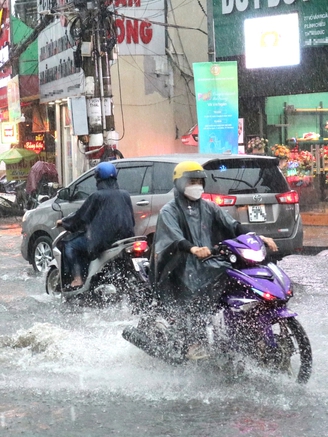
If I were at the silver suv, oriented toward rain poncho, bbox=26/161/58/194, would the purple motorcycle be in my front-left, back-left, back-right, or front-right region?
back-left

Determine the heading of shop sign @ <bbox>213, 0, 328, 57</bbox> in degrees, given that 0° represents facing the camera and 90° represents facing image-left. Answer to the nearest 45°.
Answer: approximately 0°

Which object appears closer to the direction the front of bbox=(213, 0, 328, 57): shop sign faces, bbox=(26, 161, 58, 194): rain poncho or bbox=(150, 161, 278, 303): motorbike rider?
the motorbike rider

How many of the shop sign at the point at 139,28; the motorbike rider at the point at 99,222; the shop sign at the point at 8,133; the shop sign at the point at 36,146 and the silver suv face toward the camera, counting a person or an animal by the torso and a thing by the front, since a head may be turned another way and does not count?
3

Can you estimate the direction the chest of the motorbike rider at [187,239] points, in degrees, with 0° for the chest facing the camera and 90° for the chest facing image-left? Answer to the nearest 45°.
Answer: approximately 315°

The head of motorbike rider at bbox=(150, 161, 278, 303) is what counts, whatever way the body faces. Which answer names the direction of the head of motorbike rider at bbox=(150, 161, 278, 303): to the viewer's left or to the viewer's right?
to the viewer's right

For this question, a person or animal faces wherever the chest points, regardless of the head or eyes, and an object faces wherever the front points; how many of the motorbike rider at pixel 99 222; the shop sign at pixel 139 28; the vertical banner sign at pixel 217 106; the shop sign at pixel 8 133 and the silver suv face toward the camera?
3

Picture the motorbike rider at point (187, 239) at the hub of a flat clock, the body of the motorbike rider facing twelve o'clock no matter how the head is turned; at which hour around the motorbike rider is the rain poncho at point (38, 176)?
The rain poncho is roughly at 7 o'clock from the motorbike rider.
